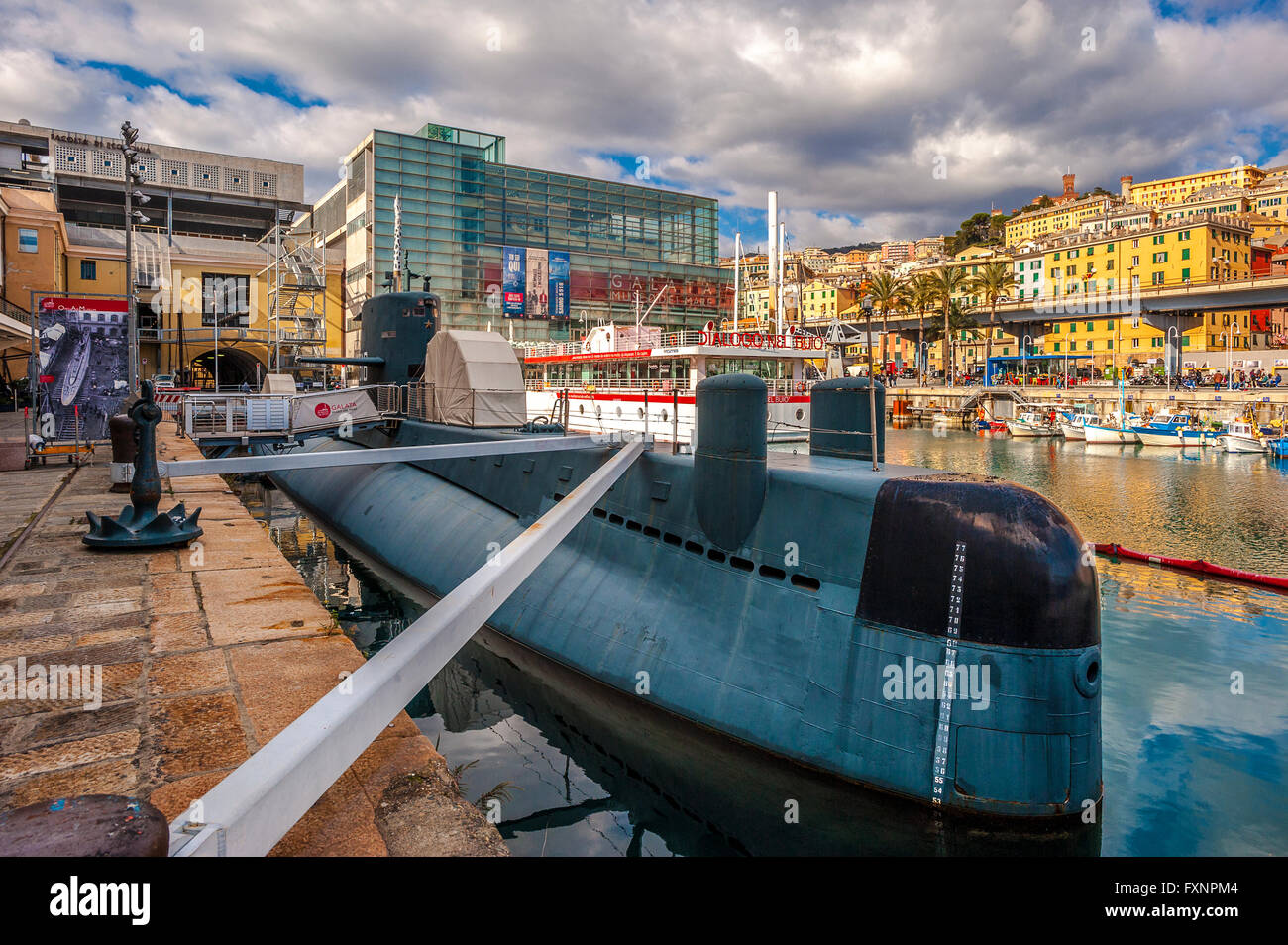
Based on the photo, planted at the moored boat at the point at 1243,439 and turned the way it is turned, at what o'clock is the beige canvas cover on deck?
The beige canvas cover on deck is roughly at 11 o'clock from the moored boat.

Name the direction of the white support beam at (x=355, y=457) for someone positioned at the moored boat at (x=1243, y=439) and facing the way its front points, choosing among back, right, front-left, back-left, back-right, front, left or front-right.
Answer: front-left

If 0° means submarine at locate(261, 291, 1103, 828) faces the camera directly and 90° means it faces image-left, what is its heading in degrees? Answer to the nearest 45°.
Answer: approximately 315°

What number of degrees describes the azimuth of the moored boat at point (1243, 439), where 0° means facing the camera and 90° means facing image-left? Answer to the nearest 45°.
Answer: approximately 45°

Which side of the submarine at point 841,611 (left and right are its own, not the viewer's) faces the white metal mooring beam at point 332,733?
right

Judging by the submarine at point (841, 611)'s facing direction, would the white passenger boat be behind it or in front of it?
behind

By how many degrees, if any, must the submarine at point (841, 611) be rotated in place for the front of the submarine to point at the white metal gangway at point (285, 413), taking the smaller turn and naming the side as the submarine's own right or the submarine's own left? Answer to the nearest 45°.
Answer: approximately 180°
